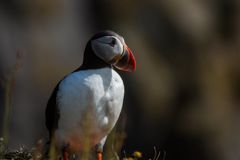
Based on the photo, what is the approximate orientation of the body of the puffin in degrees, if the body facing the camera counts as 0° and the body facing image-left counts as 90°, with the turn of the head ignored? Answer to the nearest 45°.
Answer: approximately 315°
